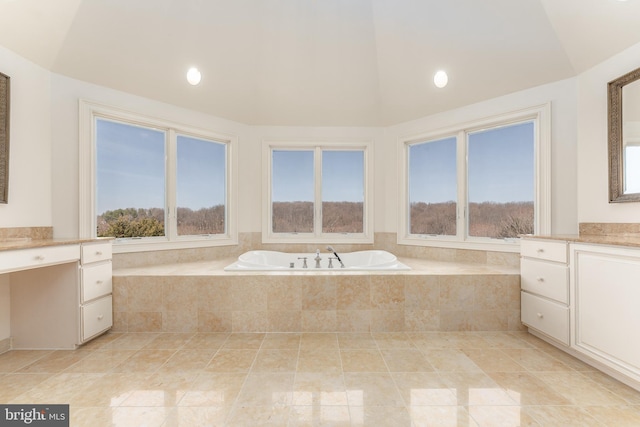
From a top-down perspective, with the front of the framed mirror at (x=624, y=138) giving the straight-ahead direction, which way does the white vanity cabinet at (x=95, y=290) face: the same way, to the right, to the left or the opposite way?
the opposite way

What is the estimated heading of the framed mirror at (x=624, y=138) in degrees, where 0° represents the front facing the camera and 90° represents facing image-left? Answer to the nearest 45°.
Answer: approximately 45°

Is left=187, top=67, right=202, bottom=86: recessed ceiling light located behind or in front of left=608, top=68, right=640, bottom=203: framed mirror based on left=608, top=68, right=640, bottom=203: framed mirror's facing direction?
in front

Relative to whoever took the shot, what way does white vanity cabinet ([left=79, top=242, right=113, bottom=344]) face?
facing the viewer and to the right of the viewer

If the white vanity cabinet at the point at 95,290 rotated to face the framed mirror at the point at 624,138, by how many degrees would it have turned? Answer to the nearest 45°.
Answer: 0° — it already faces it

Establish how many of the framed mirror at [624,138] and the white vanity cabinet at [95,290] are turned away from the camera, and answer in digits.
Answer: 0

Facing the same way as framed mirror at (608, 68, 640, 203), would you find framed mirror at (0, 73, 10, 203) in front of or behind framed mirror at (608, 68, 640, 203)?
in front

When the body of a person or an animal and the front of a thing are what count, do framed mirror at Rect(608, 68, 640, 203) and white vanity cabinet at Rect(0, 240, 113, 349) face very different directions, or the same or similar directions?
very different directions
